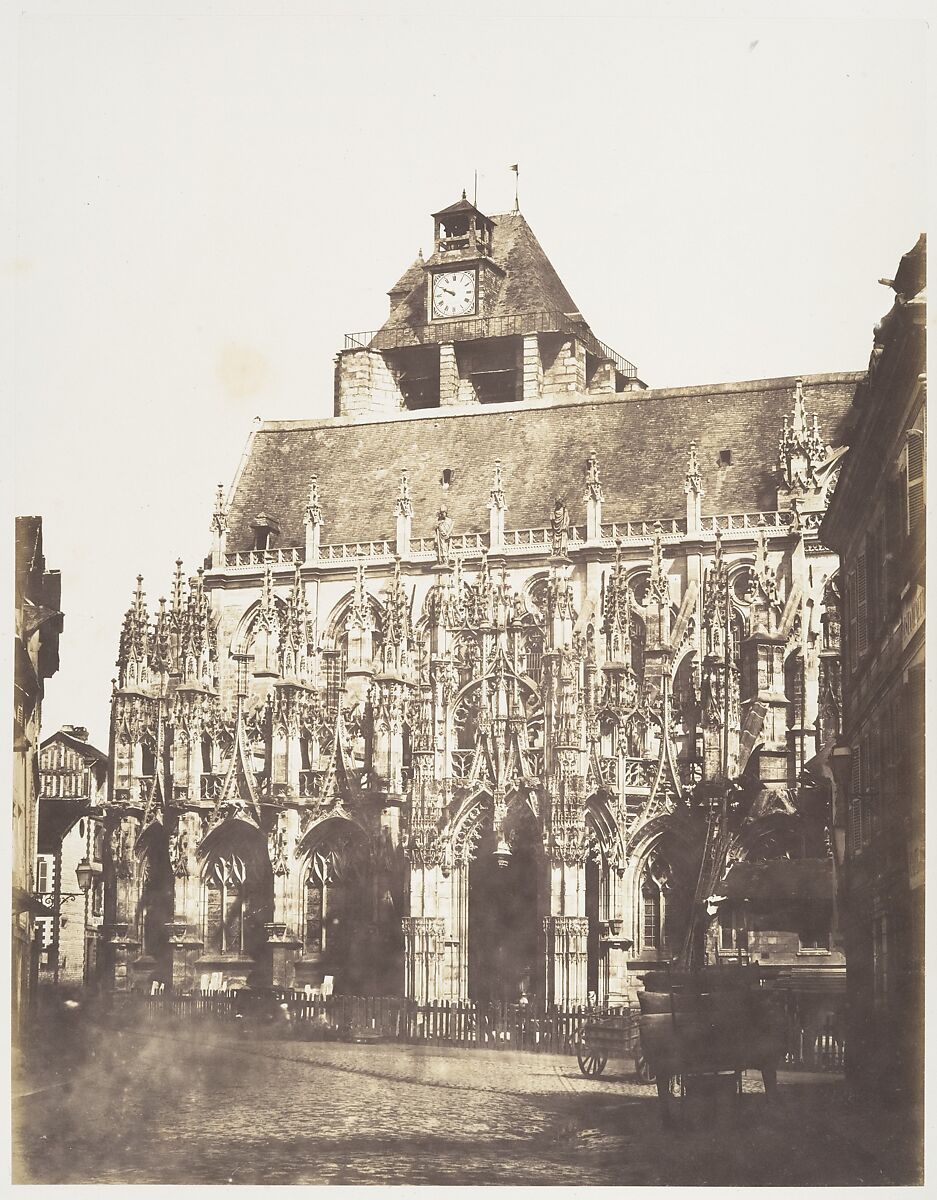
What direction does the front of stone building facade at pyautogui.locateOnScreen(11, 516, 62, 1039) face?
to the viewer's right

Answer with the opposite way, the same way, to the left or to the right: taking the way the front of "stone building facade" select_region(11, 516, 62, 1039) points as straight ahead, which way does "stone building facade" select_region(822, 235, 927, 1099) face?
the opposite way

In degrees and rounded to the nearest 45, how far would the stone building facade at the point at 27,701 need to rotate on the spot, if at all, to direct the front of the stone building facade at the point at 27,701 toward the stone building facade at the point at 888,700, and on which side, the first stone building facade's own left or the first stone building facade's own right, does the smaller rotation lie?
0° — it already faces it

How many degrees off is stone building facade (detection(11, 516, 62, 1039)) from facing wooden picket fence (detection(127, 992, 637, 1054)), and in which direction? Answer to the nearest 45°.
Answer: approximately 45° to its left

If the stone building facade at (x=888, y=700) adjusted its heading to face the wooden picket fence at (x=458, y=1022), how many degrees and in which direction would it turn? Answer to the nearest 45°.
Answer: approximately 45° to its right

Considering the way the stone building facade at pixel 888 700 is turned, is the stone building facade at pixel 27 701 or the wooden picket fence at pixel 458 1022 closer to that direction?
the stone building facade

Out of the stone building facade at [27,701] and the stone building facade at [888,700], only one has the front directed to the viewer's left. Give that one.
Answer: the stone building facade at [888,700]

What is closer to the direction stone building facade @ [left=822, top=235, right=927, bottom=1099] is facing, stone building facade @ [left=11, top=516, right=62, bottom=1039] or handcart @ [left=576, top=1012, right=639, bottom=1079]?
the stone building facade

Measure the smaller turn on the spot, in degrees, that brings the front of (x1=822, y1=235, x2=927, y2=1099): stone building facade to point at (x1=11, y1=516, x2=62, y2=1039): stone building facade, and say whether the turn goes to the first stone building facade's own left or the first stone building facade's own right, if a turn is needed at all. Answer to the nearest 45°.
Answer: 0° — it already faces it

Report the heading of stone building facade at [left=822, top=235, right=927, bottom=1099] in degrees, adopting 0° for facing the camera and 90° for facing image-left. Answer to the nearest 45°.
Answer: approximately 90°

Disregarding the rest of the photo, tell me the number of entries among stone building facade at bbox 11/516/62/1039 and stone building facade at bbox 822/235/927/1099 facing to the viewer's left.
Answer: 1
